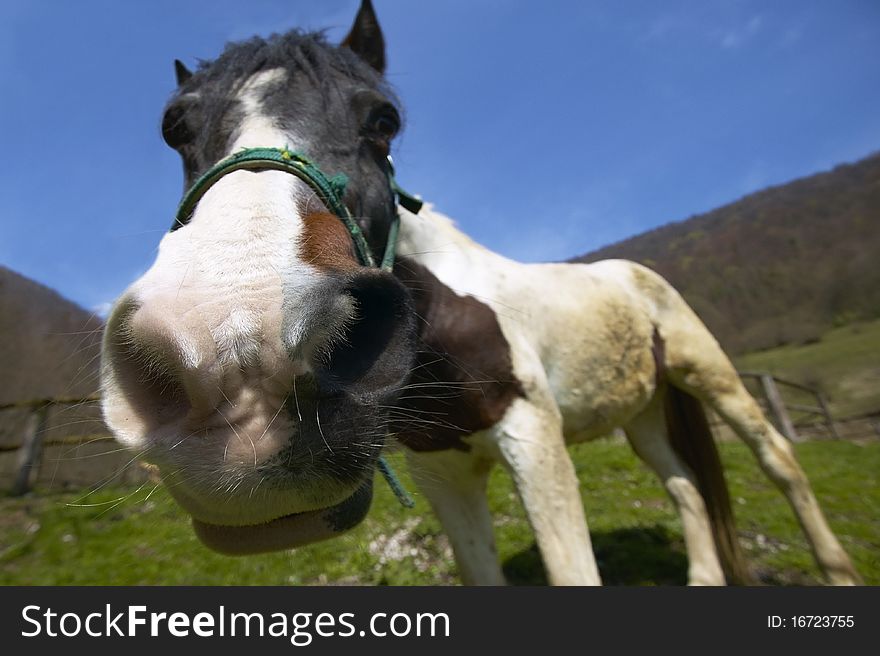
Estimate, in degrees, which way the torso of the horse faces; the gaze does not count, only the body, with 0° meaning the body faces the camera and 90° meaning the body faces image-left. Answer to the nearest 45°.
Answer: approximately 45°
